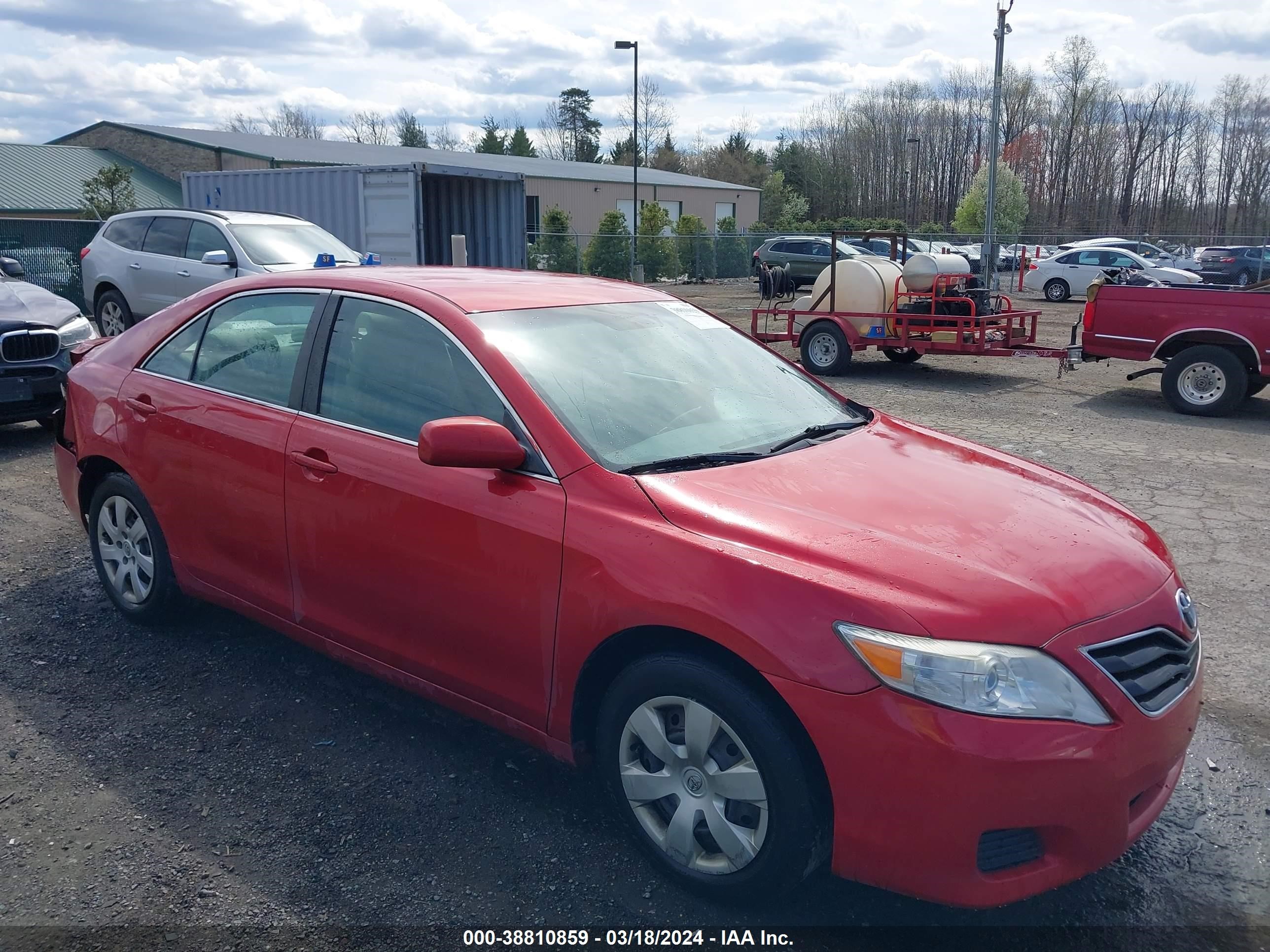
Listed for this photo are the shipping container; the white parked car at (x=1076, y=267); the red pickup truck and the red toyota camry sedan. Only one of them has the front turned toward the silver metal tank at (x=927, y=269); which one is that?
the shipping container

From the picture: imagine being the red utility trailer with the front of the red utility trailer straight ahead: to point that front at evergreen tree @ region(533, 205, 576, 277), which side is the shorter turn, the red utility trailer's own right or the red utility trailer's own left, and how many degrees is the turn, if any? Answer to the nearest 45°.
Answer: approximately 180°

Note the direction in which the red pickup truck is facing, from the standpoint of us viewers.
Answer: facing to the right of the viewer

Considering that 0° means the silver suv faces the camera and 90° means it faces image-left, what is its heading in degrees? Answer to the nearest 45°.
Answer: approximately 315°

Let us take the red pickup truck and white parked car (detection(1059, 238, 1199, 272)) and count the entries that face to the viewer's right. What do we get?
2

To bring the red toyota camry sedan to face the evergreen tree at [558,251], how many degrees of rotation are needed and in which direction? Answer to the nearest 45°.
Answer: approximately 135° to its left

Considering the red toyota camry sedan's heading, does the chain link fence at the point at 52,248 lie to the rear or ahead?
to the rear

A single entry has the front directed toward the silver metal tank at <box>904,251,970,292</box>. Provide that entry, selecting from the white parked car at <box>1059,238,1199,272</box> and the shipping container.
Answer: the shipping container

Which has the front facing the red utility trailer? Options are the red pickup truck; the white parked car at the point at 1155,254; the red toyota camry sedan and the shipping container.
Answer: the shipping container

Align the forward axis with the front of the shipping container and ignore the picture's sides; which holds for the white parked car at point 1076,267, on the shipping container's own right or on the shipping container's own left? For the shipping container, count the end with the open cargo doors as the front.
on the shipping container's own left

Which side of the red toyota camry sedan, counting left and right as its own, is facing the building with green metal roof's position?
back
